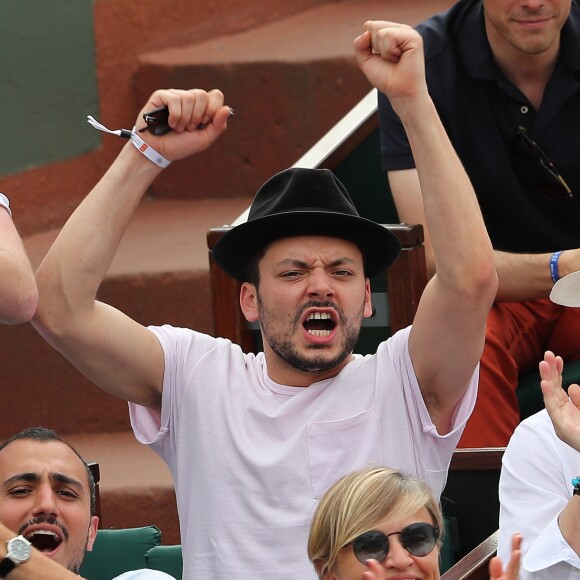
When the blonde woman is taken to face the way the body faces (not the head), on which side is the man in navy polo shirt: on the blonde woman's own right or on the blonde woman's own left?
on the blonde woman's own left

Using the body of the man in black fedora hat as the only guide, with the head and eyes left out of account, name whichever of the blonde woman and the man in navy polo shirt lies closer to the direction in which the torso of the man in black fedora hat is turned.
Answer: the blonde woman

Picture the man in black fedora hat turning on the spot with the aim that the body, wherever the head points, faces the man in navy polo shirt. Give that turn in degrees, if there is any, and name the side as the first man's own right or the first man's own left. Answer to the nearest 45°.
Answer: approximately 135° to the first man's own left

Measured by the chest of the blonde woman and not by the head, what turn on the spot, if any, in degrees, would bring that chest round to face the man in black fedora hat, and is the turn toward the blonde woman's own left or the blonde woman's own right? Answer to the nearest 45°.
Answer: approximately 135° to the blonde woman's own left

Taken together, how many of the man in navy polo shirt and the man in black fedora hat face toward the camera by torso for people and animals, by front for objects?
2

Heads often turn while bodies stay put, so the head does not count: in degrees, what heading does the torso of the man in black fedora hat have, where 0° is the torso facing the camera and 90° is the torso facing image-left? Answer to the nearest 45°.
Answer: approximately 0°
